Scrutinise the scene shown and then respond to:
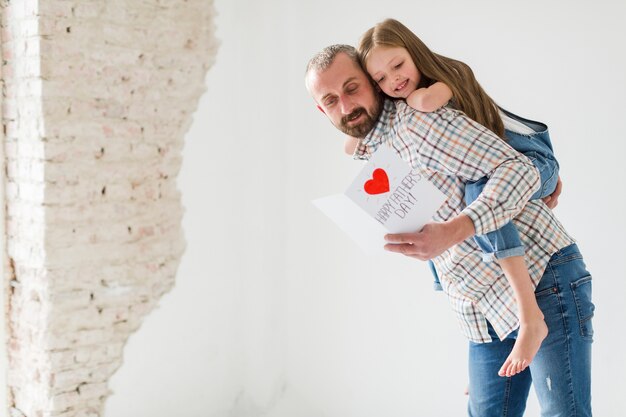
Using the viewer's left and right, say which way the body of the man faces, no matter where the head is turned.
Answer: facing the viewer and to the left of the viewer

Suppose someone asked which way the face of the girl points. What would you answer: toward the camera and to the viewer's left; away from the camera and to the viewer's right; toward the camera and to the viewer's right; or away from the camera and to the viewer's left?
toward the camera and to the viewer's left

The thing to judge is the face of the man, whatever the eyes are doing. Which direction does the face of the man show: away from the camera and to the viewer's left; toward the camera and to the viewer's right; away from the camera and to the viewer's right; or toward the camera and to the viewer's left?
toward the camera and to the viewer's left
